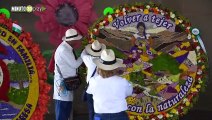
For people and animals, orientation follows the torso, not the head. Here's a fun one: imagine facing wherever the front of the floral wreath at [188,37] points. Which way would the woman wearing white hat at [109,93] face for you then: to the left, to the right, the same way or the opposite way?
the opposite way

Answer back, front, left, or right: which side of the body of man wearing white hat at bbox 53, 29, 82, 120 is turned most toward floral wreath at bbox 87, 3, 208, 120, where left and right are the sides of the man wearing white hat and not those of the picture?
front

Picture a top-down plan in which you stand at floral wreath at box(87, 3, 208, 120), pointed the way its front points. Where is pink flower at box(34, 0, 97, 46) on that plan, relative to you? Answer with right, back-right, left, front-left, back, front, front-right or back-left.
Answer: right

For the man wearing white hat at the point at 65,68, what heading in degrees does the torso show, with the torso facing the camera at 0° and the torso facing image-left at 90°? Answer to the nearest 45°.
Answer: approximately 270°

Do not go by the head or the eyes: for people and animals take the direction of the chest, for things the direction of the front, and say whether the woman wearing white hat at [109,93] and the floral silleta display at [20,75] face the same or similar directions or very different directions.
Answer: very different directions

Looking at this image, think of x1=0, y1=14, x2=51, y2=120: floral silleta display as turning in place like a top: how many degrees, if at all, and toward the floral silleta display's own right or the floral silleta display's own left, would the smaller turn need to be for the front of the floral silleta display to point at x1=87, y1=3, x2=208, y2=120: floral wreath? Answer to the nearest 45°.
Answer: approximately 90° to the floral silleta display's own left

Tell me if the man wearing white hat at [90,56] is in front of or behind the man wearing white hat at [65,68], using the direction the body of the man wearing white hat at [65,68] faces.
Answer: in front

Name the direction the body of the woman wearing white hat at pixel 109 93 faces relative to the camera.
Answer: away from the camera

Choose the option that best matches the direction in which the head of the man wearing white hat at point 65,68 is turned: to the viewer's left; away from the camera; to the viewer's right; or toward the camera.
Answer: to the viewer's right

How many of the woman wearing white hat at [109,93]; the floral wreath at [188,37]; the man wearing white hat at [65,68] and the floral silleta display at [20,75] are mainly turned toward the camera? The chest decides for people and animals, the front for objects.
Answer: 2

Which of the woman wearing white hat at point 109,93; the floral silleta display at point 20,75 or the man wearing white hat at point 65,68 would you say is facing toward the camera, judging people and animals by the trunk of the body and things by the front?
the floral silleta display

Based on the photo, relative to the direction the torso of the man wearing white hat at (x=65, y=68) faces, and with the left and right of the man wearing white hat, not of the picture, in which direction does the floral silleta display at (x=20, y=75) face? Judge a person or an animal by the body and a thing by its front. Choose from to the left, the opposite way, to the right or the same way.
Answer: to the right
